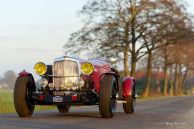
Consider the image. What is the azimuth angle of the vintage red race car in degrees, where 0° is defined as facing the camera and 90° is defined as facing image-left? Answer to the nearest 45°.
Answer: approximately 0°
